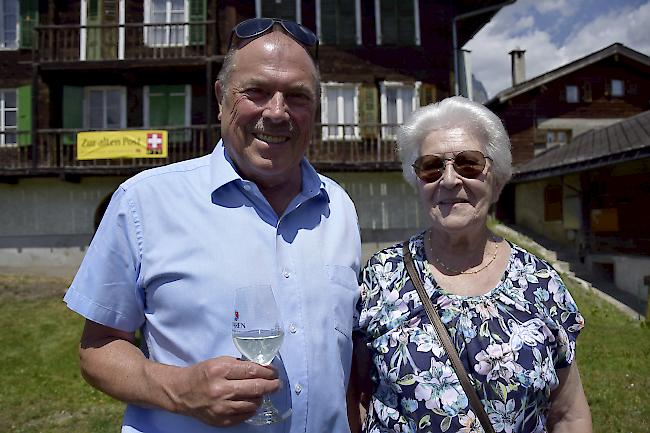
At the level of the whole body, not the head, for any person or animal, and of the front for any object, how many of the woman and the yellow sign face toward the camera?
2

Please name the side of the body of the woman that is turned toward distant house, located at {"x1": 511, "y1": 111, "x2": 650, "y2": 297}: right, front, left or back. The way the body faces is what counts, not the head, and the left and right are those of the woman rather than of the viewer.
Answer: back

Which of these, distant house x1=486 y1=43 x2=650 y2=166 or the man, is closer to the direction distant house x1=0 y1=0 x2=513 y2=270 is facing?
the man

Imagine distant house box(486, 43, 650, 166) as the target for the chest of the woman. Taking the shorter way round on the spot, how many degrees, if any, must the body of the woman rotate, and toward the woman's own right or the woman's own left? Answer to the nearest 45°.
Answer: approximately 180°

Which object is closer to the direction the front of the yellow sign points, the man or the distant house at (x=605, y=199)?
the man

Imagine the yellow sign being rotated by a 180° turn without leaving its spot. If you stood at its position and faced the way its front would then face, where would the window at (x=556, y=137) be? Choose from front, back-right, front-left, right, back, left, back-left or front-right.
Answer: right

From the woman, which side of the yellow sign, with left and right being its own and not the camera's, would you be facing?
front

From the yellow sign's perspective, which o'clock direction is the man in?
The man is roughly at 12 o'clock from the yellow sign.

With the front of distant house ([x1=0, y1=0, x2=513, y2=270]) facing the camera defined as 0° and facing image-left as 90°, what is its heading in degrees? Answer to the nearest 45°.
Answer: approximately 0°

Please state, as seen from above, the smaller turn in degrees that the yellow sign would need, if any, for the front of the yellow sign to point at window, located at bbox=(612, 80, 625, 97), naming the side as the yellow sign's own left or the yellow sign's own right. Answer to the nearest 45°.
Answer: approximately 90° to the yellow sign's own left

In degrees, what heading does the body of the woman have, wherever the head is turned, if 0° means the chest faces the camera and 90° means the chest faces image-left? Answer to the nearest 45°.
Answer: approximately 0°
